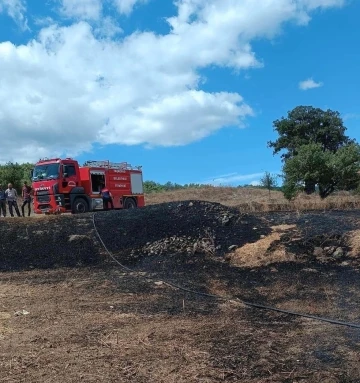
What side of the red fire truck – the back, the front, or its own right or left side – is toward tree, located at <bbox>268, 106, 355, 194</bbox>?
back

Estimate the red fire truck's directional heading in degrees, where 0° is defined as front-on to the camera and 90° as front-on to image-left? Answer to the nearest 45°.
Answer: approximately 45°

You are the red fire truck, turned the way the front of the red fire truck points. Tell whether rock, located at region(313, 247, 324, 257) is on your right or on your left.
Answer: on your left

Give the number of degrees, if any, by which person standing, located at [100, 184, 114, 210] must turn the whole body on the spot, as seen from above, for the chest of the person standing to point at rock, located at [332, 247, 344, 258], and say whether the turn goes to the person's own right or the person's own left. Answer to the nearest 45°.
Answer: approximately 135° to the person's own right

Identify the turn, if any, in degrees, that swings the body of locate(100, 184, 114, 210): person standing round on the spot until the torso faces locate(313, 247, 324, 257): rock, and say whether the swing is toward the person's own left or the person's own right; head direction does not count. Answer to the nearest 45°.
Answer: approximately 135° to the person's own right
